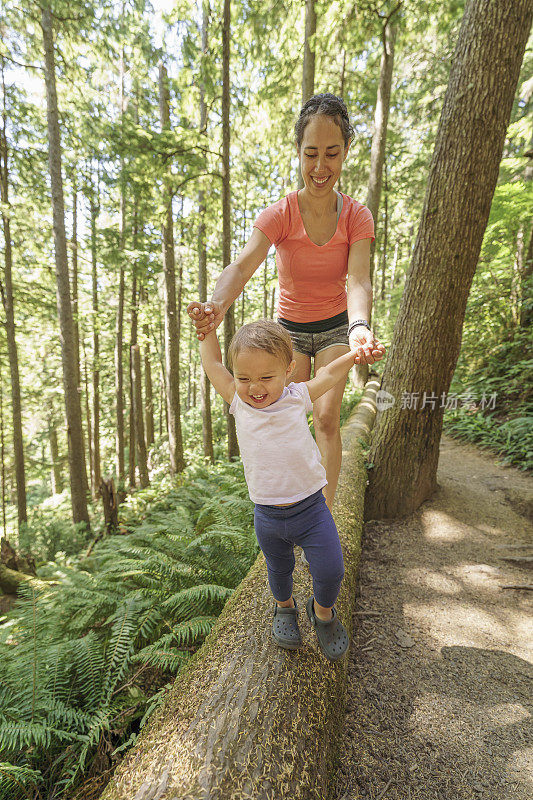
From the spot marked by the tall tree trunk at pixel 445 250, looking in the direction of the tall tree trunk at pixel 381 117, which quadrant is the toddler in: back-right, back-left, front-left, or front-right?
back-left

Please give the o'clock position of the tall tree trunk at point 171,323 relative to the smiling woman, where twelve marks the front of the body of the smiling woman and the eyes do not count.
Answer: The tall tree trunk is roughly at 5 o'clock from the smiling woman.

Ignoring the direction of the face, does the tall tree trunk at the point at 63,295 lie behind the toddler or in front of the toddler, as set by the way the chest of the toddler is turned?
behind

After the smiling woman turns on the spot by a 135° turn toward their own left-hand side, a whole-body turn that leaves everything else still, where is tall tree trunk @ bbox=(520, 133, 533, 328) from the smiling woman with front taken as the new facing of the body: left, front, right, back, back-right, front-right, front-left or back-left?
front

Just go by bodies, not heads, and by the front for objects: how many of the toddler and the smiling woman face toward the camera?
2

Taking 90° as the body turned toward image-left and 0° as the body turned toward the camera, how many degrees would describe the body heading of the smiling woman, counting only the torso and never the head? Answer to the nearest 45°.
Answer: approximately 0°

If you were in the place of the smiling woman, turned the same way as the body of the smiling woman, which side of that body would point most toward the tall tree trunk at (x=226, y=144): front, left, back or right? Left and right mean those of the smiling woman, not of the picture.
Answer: back

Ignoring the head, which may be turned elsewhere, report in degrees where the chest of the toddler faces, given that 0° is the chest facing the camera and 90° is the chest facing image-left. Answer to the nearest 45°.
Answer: approximately 0°
